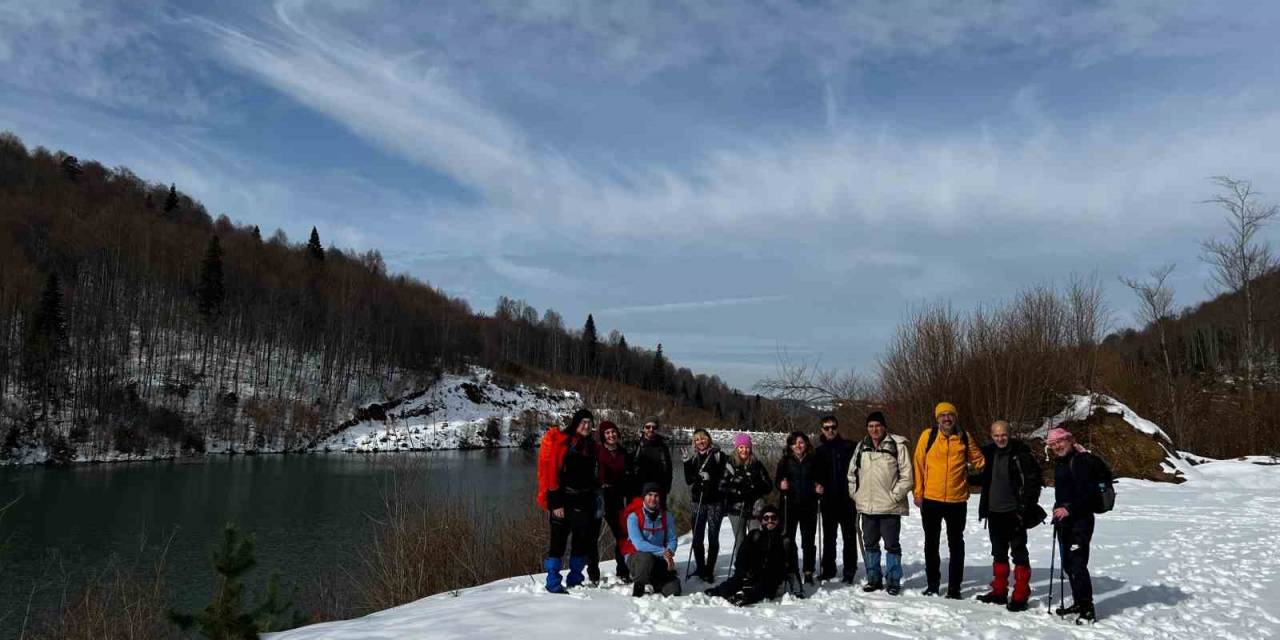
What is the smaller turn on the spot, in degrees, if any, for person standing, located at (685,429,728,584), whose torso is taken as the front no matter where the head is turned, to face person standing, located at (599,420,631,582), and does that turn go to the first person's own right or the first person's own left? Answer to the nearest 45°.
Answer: approximately 90° to the first person's own right

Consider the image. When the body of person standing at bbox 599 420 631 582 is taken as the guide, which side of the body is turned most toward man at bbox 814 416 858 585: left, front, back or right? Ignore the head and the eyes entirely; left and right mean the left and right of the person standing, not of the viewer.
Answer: left

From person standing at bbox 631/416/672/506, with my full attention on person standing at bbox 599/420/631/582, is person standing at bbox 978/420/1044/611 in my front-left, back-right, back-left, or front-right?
back-left

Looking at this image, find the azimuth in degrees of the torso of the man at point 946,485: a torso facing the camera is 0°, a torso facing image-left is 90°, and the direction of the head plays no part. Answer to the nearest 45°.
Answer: approximately 0°

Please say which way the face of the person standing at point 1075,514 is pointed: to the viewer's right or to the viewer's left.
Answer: to the viewer's left
